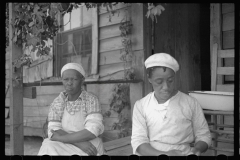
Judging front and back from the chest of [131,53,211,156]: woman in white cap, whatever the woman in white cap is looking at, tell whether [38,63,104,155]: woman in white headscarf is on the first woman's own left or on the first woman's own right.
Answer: on the first woman's own right

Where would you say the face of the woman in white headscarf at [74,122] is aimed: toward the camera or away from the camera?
toward the camera

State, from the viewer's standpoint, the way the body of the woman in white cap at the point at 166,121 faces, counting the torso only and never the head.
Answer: toward the camera

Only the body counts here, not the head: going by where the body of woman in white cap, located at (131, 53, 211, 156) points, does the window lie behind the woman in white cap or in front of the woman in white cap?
behind

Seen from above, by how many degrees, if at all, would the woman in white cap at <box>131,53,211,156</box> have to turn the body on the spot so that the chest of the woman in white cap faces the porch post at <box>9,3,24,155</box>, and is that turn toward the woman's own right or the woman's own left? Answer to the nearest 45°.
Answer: approximately 135° to the woman's own right

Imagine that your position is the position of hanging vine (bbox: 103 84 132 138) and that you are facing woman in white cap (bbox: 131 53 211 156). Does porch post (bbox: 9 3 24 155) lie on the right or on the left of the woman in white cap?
right

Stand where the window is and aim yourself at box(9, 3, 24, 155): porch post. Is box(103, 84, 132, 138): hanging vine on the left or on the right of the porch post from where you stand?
left
